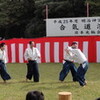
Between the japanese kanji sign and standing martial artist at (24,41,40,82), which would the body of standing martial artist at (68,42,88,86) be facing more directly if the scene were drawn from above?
the standing martial artist

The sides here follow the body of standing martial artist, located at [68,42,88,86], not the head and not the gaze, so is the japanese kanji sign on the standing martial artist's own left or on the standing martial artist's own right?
on the standing martial artist's own right

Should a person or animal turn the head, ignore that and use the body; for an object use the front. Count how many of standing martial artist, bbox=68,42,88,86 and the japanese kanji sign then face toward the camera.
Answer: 1

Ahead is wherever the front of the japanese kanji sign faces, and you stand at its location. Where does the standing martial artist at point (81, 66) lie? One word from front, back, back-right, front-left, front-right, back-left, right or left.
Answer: front

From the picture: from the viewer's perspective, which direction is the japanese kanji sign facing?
toward the camera

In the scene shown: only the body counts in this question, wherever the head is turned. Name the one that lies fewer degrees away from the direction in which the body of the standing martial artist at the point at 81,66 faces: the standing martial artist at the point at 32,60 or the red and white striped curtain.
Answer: the standing martial artist

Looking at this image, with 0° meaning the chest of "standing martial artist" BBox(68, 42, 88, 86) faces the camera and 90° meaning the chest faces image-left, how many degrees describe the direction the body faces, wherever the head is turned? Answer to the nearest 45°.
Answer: approximately 90°

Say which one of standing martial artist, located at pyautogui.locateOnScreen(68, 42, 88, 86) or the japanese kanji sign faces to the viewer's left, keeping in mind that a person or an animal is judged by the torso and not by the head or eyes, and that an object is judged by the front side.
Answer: the standing martial artist

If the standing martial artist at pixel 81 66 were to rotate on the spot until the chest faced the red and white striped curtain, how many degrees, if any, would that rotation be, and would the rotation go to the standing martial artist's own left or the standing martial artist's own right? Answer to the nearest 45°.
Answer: approximately 90° to the standing martial artist's own right

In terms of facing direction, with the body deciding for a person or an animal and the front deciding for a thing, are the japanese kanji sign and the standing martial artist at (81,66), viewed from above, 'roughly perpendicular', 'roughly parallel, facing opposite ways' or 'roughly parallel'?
roughly perpendicular
